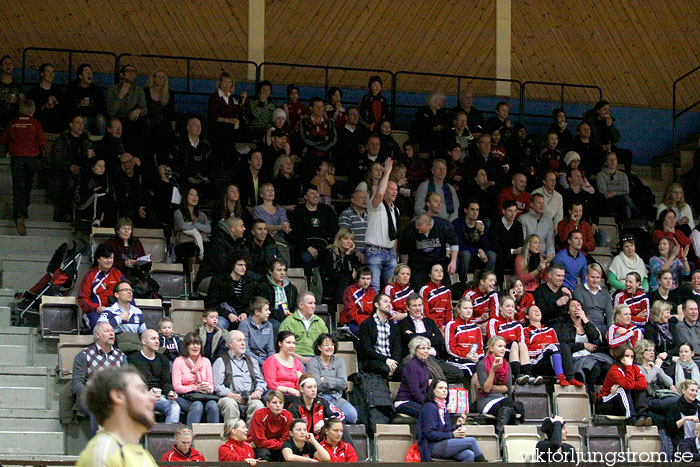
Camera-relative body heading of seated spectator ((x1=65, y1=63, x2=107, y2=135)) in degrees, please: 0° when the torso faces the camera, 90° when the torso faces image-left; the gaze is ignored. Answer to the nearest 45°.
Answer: approximately 315°

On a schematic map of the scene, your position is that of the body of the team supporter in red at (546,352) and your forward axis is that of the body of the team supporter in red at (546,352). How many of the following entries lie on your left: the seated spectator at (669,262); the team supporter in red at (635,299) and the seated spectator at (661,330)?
3

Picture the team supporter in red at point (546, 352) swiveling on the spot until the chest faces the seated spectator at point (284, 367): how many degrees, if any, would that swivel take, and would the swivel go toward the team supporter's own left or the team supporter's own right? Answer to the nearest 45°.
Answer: approximately 90° to the team supporter's own right

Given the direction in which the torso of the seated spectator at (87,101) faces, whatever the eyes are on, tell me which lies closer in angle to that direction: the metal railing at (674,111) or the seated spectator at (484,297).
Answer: the seated spectator

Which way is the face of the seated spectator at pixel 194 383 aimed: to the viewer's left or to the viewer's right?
to the viewer's right

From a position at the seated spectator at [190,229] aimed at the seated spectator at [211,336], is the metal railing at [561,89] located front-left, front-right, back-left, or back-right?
back-left

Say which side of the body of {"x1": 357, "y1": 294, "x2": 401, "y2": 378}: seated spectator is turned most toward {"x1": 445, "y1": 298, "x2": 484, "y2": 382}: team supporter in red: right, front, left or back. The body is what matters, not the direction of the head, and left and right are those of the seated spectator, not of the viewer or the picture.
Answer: left

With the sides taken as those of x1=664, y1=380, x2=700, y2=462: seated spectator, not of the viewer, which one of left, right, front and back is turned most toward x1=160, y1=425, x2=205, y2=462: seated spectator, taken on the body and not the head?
right
